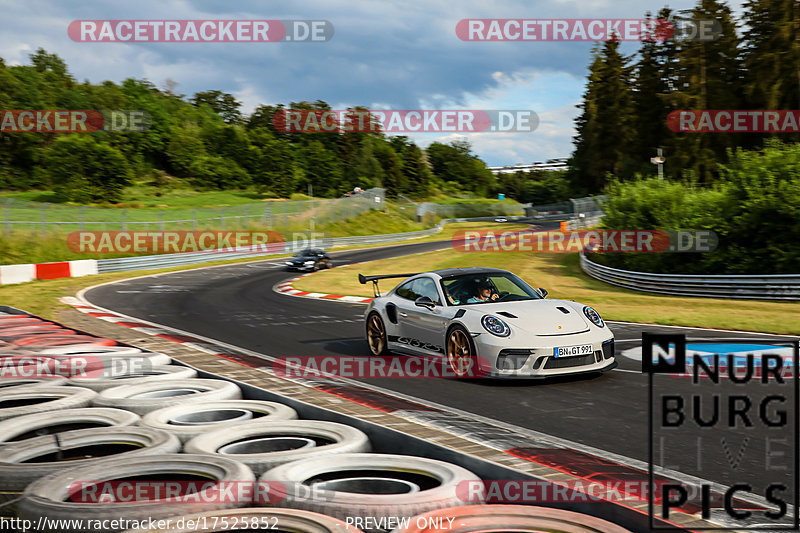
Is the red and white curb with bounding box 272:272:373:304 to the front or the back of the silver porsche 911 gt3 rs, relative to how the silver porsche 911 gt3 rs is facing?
to the back

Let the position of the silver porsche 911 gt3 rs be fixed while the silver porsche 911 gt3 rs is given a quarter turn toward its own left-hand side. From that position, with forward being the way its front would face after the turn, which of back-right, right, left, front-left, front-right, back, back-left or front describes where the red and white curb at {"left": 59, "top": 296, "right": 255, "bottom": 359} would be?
left

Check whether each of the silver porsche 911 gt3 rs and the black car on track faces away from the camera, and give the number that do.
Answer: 0

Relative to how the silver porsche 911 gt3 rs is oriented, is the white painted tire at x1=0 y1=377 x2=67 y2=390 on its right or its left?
on its right

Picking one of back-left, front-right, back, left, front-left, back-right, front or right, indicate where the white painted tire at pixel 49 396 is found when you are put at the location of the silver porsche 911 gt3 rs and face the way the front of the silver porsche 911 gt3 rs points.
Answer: right

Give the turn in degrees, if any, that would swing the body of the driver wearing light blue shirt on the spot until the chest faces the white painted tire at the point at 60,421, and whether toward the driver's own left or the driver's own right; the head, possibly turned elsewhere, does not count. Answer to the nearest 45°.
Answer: approximately 90° to the driver's own right

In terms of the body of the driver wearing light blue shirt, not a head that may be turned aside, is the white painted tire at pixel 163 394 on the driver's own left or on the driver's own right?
on the driver's own right

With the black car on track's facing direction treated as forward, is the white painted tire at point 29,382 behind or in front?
in front

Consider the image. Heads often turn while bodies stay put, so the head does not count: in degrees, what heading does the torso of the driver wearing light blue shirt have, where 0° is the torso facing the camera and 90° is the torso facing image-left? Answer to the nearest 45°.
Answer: approximately 315°

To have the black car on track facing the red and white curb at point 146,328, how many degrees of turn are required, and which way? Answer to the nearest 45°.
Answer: approximately 45° to its left

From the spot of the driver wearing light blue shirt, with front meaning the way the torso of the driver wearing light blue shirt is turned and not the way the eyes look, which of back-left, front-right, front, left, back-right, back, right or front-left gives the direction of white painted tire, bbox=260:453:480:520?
front-right

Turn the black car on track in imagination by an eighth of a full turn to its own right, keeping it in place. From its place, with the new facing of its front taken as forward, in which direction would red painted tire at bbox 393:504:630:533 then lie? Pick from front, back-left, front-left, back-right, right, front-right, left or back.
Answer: left

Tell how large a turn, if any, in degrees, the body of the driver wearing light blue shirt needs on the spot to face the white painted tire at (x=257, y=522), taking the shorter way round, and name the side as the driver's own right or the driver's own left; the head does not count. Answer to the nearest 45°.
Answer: approximately 45° to the driver's own right

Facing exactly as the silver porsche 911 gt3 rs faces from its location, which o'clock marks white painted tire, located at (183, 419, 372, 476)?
The white painted tire is roughly at 2 o'clock from the silver porsche 911 gt3 rs.

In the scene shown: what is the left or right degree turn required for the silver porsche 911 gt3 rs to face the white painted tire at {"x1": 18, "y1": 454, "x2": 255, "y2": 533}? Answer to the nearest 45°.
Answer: approximately 45° to its right

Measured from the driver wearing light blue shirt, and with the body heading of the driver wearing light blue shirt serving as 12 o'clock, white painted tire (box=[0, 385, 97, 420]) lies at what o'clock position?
The white painted tire is roughly at 3 o'clock from the driver wearing light blue shirt.

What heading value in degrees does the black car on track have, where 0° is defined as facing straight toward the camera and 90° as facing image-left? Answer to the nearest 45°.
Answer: approximately 45°

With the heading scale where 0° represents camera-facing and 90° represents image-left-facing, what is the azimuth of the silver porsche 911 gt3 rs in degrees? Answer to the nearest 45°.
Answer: approximately 315°

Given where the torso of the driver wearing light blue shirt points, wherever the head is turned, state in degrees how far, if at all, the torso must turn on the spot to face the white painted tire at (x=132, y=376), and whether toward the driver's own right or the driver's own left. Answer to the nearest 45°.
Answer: approximately 90° to the driver's own right

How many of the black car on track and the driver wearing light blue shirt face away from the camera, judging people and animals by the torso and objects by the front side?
0
